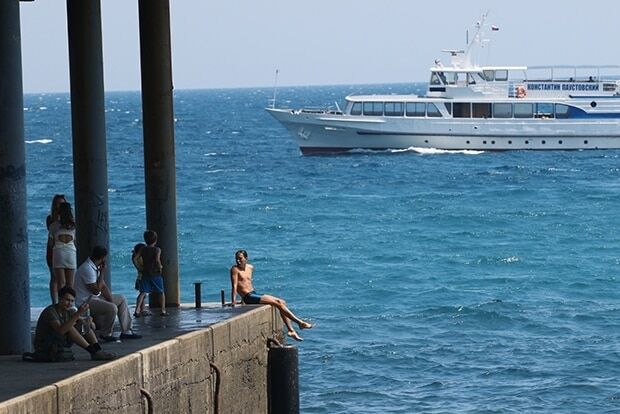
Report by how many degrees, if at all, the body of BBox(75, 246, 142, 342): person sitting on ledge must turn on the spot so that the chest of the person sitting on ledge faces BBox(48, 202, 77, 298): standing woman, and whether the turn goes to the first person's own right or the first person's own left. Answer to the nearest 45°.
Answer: approximately 90° to the first person's own left

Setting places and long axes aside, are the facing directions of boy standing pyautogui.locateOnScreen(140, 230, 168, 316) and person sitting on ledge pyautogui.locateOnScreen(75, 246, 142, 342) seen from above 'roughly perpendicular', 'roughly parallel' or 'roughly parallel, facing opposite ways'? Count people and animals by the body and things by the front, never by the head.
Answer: roughly perpendicular

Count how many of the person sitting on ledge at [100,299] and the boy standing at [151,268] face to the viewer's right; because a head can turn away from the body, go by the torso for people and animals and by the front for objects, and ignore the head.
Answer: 1

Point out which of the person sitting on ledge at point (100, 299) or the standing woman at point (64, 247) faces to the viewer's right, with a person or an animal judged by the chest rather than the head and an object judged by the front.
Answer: the person sitting on ledge

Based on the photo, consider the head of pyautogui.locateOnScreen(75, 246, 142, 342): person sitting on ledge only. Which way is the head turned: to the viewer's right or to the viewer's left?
to the viewer's right

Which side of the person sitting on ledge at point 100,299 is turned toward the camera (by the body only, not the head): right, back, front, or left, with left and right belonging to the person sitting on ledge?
right

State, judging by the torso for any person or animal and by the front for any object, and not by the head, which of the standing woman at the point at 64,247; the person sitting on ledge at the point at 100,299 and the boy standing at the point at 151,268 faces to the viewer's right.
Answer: the person sitting on ledge

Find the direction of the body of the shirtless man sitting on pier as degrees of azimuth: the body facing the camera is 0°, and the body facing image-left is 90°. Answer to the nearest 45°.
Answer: approximately 315°

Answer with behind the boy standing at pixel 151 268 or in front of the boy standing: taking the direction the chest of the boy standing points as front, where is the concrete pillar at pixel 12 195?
behind

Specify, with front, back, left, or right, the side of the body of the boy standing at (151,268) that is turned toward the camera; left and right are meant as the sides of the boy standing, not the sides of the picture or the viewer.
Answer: back

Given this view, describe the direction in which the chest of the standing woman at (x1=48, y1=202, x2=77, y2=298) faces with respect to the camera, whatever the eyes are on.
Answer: away from the camera

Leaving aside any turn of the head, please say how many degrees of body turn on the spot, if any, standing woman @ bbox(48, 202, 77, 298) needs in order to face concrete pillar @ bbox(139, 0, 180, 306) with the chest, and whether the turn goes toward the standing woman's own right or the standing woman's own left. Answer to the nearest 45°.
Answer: approximately 45° to the standing woman's own right
